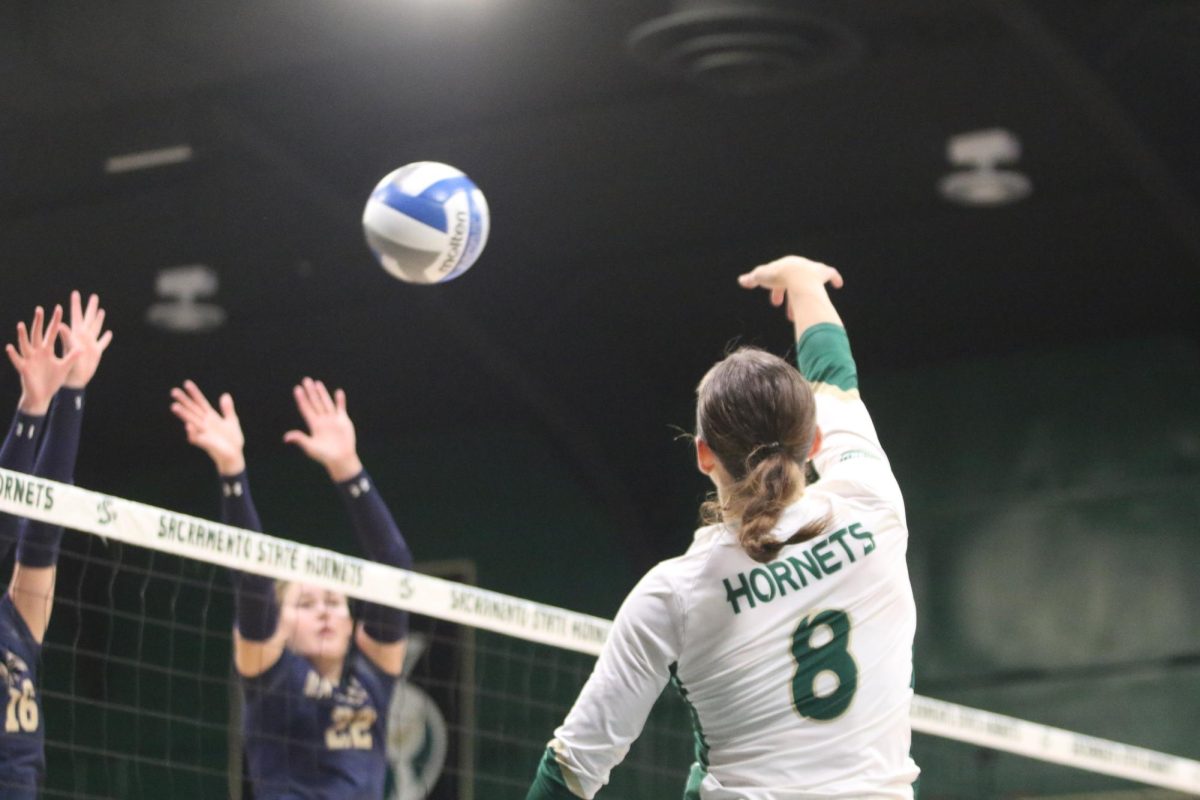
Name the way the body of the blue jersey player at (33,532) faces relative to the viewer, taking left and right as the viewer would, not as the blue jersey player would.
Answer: facing the viewer and to the right of the viewer

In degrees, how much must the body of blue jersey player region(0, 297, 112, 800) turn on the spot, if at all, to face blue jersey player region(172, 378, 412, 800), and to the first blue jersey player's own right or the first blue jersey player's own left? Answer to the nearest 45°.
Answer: approximately 90° to the first blue jersey player's own left

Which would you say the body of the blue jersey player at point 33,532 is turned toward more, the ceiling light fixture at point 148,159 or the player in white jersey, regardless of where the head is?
the player in white jersey

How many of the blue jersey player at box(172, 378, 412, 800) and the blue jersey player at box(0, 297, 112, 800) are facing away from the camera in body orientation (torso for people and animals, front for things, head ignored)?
0

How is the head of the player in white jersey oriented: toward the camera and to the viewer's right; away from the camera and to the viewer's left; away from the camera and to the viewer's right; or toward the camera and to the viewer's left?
away from the camera and to the viewer's left

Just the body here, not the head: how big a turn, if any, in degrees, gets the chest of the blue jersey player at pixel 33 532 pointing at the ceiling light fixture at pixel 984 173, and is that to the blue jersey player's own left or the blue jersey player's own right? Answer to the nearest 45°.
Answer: approximately 90° to the blue jersey player's own left

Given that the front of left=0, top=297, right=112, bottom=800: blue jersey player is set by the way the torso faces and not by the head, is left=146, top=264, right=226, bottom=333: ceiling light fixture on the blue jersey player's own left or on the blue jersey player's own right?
on the blue jersey player's own left

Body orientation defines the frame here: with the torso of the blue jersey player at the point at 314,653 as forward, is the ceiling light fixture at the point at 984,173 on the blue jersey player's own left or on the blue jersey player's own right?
on the blue jersey player's own left

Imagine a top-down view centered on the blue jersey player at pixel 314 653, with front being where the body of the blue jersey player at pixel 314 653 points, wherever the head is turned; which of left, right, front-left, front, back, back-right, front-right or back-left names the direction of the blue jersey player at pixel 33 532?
right

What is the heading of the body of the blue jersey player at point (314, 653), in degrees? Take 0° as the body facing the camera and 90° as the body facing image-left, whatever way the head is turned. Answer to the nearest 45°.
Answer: approximately 315°
